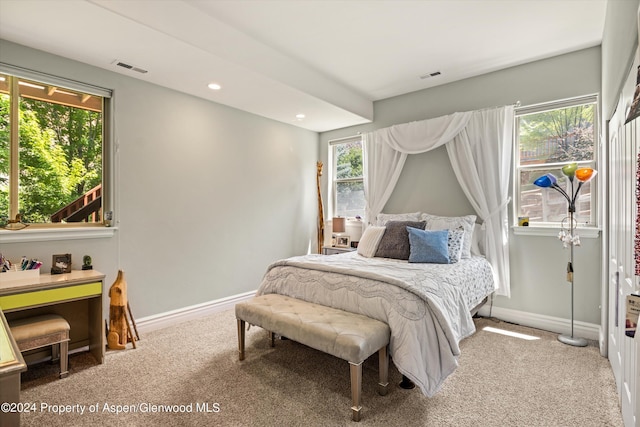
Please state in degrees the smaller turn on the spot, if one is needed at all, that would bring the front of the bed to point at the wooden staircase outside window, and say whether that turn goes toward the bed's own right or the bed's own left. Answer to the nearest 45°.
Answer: approximately 45° to the bed's own right

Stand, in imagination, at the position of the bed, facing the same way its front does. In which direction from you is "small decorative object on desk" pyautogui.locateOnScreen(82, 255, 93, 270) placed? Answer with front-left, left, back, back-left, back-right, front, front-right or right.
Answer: front-right

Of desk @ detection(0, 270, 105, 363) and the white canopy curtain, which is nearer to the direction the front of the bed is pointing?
the desk

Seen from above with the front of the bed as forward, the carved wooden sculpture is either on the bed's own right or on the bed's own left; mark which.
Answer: on the bed's own right

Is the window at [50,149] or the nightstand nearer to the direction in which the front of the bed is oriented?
the window

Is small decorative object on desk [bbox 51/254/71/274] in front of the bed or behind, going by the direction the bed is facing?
in front

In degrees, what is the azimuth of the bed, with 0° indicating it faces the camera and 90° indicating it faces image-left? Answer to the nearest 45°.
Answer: approximately 45°

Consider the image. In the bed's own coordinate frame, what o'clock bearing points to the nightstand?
The nightstand is roughly at 4 o'clock from the bed.

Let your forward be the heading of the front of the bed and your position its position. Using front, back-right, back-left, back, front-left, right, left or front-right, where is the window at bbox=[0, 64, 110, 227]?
front-right

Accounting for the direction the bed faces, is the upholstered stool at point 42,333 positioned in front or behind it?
in front

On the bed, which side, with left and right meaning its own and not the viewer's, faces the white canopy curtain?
back

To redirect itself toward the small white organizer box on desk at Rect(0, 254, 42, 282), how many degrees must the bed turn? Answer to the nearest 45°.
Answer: approximately 45° to its right

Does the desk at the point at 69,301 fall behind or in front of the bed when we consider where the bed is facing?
in front

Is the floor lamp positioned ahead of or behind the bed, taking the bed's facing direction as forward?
behind

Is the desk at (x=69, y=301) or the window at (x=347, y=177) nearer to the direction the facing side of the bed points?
the desk
